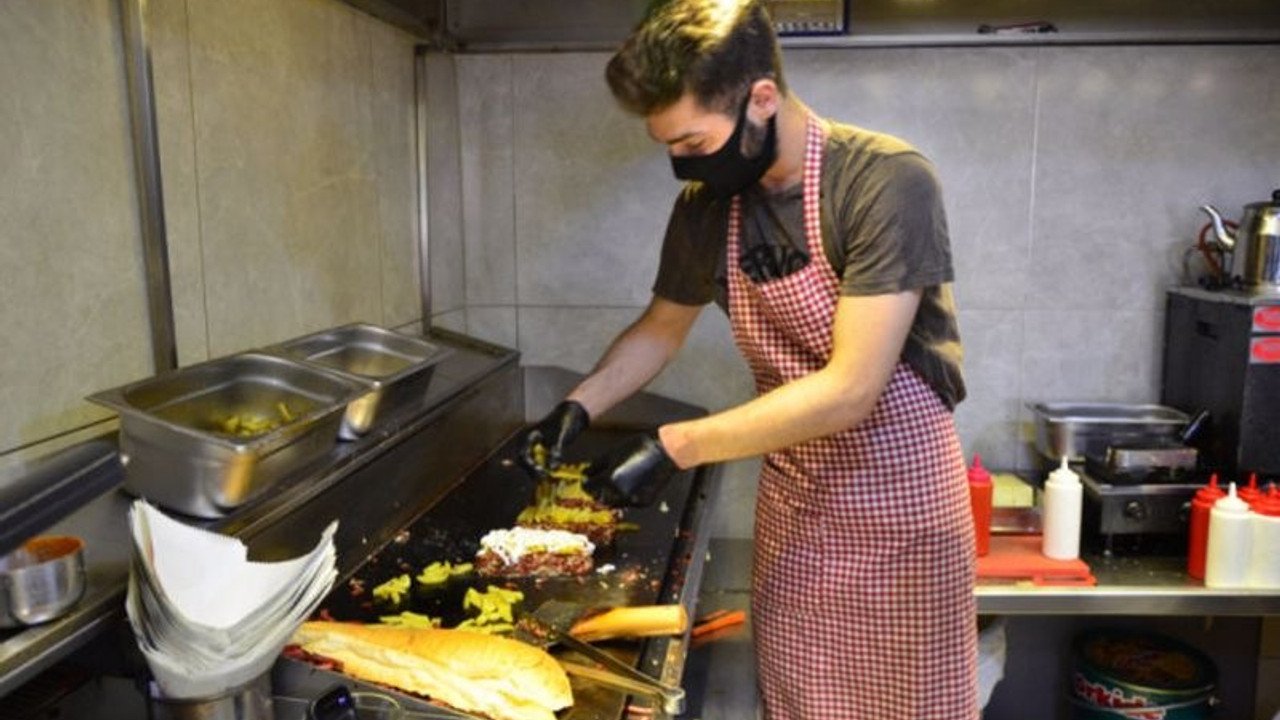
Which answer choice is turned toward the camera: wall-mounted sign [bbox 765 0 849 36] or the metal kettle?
the wall-mounted sign

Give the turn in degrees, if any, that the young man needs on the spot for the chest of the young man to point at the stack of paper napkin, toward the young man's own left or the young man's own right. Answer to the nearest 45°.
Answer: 0° — they already face it

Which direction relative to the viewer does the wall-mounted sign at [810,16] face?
toward the camera

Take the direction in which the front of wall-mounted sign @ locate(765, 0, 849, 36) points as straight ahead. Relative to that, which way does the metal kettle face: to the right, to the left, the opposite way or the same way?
to the right

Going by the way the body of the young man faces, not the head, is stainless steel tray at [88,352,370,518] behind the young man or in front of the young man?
in front

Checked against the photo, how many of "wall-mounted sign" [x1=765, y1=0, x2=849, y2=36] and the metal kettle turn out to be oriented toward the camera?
1

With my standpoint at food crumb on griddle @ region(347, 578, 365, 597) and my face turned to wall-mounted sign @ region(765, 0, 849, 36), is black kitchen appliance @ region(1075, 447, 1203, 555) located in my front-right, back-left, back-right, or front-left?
front-right

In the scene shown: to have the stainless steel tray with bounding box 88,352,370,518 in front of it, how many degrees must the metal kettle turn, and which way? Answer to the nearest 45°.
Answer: approximately 45° to its left

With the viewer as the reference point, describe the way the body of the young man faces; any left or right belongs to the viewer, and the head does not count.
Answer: facing the viewer and to the left of the viewer

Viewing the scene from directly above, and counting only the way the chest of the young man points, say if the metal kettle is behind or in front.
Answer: behind

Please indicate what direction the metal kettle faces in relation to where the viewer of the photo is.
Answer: facing to the left of the viewer

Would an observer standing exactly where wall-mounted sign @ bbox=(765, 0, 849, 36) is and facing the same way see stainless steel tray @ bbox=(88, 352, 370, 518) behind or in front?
in front

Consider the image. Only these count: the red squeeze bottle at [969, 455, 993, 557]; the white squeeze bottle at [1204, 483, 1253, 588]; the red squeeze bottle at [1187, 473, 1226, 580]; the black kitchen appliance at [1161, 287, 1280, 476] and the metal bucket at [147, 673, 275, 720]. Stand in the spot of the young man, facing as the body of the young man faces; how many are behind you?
4
